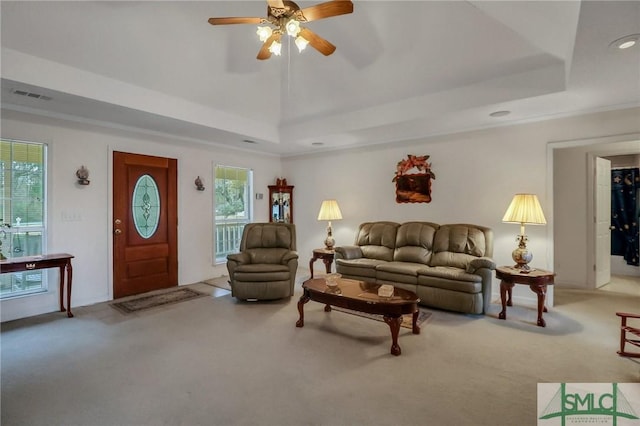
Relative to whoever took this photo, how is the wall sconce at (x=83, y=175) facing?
facing the viewer and to the right of the viewer

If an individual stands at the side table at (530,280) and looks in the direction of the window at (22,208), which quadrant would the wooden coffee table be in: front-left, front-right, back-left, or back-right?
front-left

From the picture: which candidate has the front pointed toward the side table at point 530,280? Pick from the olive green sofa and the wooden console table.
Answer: the wooden console table

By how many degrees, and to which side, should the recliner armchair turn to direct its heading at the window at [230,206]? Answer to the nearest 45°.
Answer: approximately 180°

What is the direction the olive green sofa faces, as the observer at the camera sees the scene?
facing the viewer and to the left of the viewer

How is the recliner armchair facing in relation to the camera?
toward the camera

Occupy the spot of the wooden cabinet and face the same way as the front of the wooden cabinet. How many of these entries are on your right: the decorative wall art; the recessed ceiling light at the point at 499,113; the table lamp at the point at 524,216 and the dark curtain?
0

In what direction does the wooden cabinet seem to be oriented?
toward the camera

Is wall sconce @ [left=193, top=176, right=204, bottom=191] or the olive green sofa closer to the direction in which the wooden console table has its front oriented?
the olive green sofa

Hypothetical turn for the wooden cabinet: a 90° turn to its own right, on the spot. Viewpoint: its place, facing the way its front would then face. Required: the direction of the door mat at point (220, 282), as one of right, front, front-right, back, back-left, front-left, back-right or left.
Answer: front-left

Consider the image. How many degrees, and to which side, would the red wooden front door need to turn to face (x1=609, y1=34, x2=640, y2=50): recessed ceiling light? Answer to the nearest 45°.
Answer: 0° — it already faces it

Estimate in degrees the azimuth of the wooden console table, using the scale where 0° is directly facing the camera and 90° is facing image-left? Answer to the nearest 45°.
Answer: approximately 315°

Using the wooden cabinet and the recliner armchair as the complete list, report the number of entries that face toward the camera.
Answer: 2
